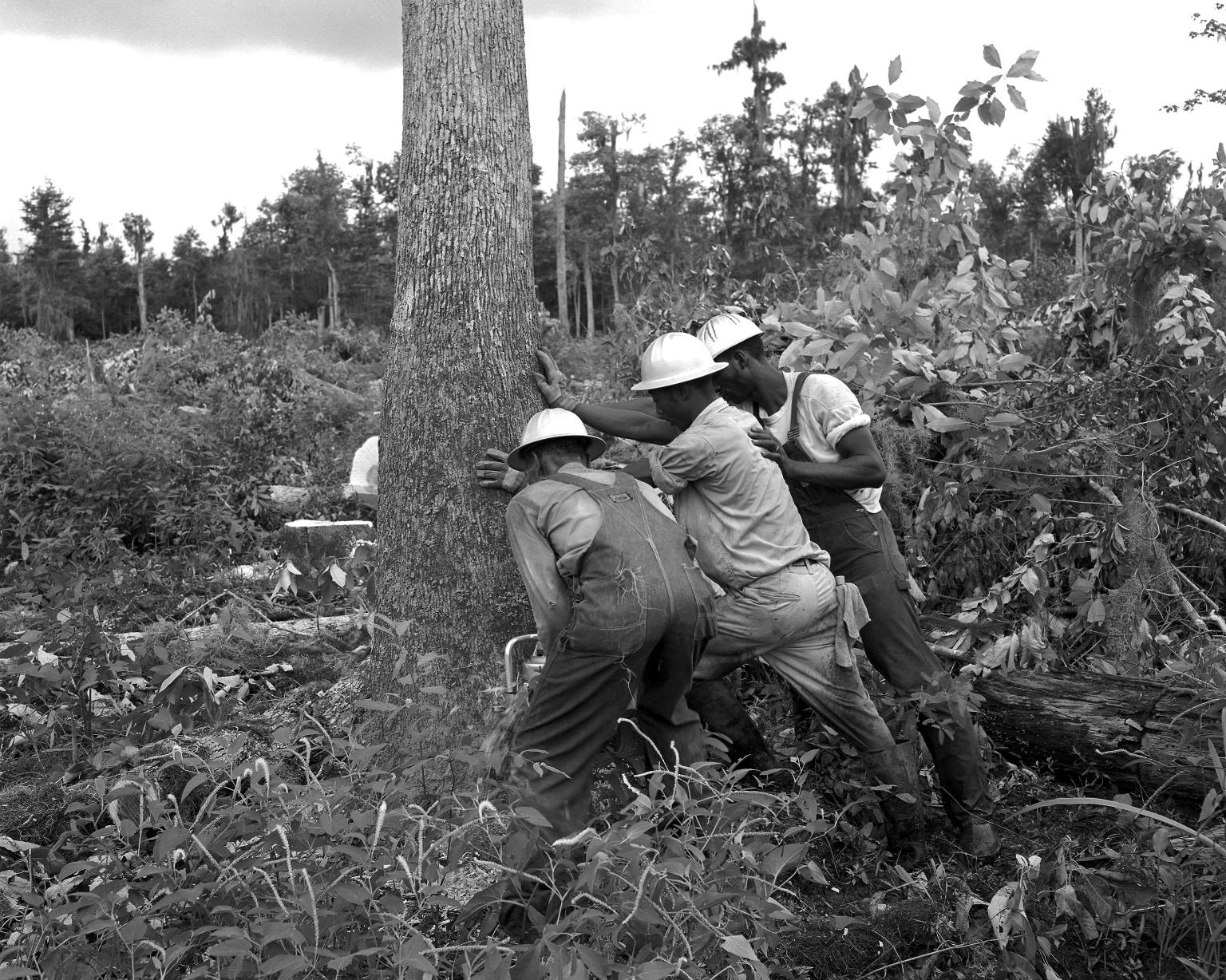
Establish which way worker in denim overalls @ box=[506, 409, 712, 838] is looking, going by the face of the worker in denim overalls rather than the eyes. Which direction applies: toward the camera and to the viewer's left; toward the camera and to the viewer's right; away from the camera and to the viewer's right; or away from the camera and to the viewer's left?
away from the camera and to the viewer's left

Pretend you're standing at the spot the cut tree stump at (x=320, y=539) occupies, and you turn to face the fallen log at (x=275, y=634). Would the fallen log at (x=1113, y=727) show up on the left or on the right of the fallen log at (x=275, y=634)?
left

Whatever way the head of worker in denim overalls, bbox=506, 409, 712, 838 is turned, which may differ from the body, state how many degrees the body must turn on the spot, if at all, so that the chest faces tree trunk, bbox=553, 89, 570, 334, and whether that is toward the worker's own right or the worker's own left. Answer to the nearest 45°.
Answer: approximately 45° to the worker's own right

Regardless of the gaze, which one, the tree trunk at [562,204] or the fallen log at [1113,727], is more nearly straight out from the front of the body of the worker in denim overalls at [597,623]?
the tree trunk

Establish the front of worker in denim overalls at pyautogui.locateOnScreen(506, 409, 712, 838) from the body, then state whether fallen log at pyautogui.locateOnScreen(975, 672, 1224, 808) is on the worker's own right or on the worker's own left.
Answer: on the worker's own right

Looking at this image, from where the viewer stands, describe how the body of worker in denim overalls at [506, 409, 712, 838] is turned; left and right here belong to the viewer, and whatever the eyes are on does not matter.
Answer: facing away from the viewer and to the left of the viewer

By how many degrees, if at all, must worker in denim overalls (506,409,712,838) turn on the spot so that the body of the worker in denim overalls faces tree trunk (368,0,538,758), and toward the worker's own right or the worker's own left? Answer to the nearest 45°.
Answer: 0° — they already face it

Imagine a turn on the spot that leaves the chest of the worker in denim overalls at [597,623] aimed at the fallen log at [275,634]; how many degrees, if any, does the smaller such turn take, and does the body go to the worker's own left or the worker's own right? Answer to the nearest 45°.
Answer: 0° — they already face it
